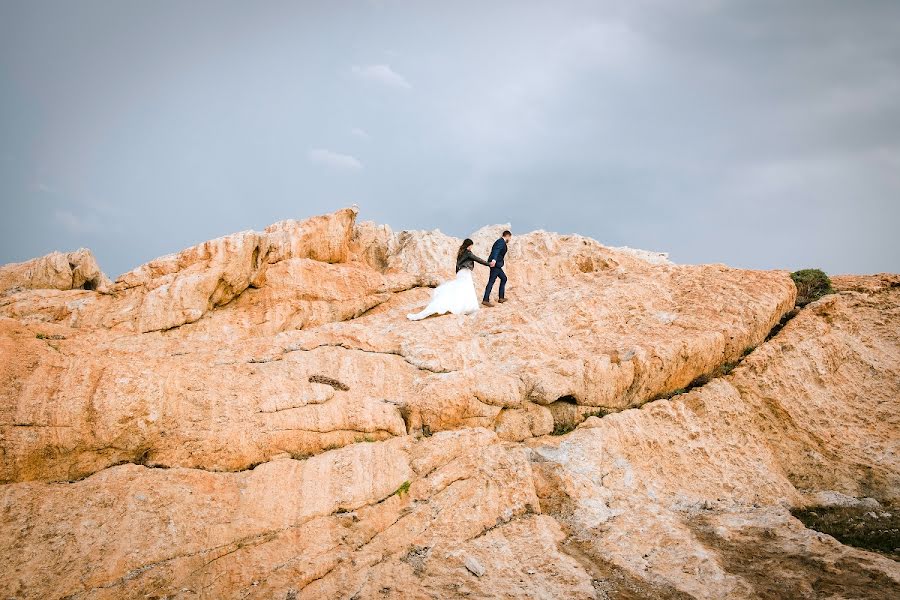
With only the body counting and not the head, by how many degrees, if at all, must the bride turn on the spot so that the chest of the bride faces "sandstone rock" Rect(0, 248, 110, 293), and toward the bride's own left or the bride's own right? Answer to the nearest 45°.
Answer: approximately 180°

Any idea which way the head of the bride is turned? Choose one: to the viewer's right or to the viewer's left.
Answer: to the viewer's right

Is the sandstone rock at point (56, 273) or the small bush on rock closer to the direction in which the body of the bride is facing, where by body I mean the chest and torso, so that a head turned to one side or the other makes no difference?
the small bush on rock

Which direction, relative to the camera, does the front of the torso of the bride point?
to the viewer's right

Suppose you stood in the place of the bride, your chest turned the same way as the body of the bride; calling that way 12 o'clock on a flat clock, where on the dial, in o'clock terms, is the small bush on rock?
The small bush on rock is roughly at 12 o'clock from the bride.
